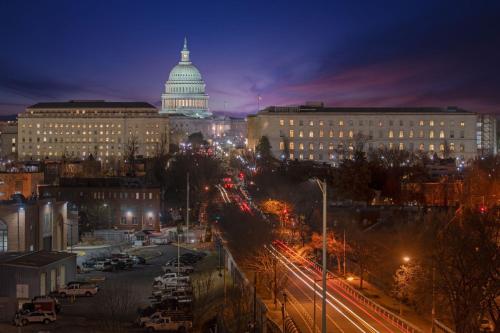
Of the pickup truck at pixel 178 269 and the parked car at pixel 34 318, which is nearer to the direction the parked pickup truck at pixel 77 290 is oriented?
the parked car

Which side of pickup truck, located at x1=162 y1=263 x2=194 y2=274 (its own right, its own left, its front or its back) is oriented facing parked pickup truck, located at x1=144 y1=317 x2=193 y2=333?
left

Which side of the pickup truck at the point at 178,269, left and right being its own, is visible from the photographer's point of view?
left

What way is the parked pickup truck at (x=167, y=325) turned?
to the viewer's left

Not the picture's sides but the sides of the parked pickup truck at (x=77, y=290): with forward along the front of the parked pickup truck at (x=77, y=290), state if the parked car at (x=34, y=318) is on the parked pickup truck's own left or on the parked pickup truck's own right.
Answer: on the parked pickup truck's own left

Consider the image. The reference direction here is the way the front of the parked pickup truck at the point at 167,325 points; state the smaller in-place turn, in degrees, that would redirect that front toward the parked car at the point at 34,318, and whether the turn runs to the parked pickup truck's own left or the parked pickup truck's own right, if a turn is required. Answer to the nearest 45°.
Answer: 0° — it already faces it

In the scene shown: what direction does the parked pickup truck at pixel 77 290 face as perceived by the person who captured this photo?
facing to the left of the viewer

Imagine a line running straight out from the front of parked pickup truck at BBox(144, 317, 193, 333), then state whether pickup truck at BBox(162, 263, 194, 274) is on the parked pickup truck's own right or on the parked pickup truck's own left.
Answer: on the parked pickup truck's own right

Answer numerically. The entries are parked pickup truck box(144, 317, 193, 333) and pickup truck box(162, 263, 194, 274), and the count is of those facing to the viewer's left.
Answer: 2
